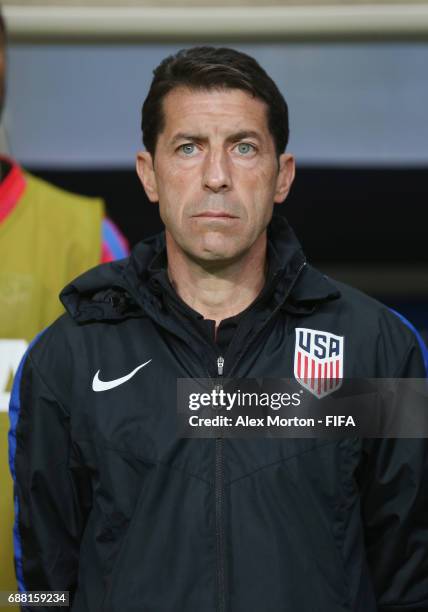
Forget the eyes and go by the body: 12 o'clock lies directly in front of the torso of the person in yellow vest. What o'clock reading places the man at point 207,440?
The man is roughly at 11 o'clock from the person in yellow vest.

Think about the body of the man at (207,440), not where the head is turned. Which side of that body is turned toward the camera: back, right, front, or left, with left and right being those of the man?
front

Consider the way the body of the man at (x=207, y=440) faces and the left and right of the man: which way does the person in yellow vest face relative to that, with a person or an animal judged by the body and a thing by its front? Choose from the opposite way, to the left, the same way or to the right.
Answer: the same way

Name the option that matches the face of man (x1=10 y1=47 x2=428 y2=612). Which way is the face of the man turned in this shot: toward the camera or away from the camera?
toward the camera

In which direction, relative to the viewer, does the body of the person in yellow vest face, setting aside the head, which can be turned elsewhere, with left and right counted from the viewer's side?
facing the viewer

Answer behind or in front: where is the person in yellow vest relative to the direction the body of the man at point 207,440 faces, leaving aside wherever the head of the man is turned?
behind

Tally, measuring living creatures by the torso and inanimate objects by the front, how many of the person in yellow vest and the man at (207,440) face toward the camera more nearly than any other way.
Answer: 2
